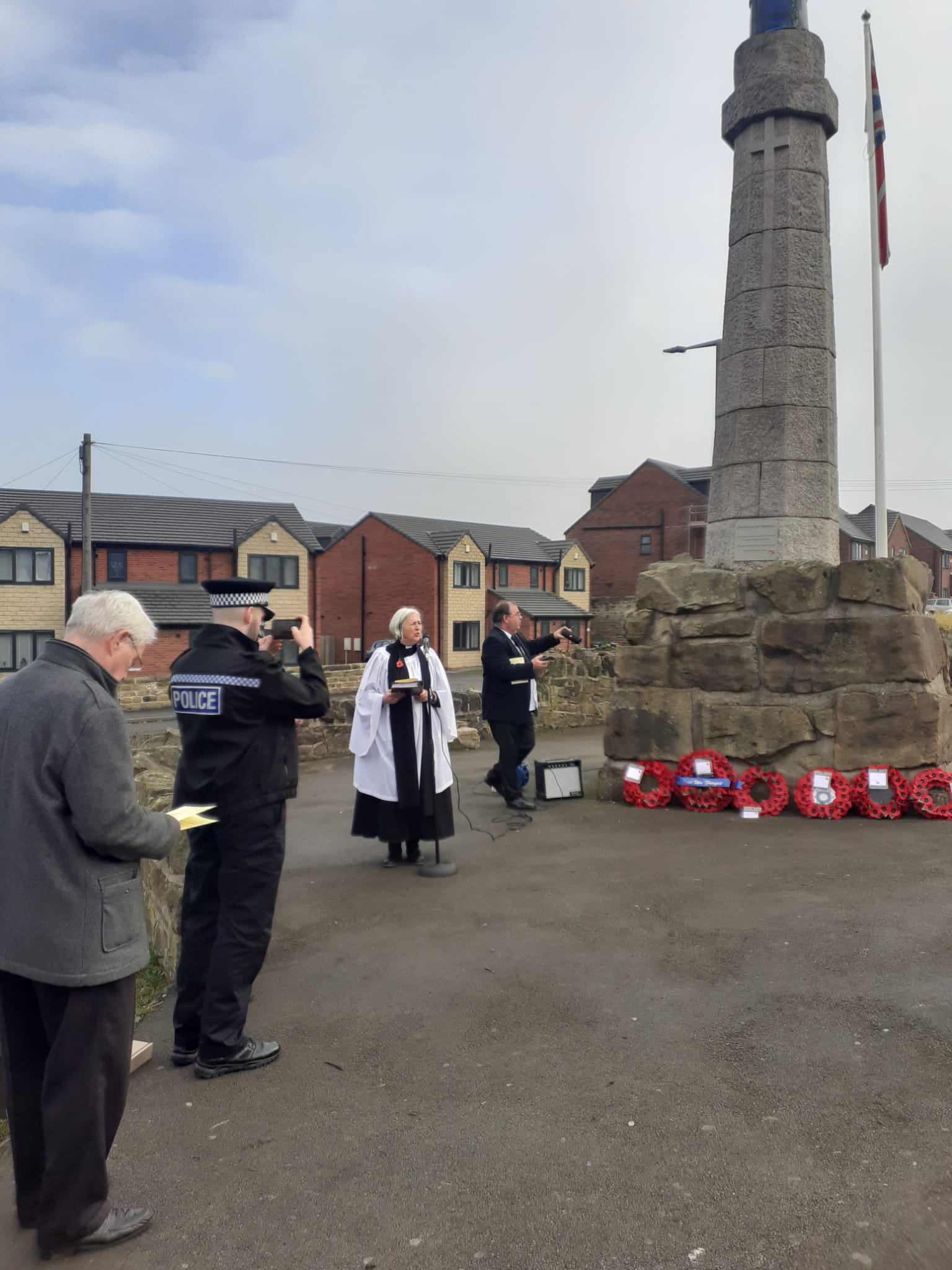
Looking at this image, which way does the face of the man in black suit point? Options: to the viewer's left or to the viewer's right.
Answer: to the viewer's right

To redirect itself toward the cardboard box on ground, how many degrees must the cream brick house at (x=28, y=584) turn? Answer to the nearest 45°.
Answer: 0° — it already faces it

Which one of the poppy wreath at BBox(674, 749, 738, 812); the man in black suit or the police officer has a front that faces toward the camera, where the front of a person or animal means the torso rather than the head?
the poppy wreath

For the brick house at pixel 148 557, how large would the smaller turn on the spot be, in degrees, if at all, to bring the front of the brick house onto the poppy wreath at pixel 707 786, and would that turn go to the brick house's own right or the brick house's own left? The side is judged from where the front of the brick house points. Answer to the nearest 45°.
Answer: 0° — it already faces it

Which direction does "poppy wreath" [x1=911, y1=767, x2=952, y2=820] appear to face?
toward the camera

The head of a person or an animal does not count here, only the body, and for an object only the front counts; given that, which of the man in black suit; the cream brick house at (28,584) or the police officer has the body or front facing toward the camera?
the cream brick house

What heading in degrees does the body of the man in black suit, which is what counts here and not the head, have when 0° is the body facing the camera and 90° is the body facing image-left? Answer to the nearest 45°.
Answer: approximately 270°

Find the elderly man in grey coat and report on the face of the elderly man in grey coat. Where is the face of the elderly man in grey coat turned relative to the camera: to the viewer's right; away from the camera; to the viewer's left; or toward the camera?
to the viewer's right

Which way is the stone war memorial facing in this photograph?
toward the camera

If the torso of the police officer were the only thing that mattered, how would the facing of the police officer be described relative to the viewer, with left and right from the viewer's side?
facing away from the viewer and to the right of the viewer

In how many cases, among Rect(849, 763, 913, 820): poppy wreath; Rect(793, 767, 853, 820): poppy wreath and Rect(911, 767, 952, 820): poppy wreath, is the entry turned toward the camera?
3

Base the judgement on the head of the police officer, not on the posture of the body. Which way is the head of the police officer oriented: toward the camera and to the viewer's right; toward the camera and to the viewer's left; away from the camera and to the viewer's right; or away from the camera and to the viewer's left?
away from the camera and to the viewer's right

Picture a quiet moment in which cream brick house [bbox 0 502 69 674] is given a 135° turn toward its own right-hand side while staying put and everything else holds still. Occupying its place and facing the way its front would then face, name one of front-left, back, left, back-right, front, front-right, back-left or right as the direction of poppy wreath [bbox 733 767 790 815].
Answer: back-left

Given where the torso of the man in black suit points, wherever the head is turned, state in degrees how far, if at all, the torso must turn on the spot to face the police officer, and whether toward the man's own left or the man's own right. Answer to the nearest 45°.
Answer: approximately 90° to the man's own right

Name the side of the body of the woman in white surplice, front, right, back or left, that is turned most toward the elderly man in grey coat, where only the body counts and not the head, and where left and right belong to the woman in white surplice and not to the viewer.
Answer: front

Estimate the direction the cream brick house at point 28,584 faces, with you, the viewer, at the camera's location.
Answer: facing the viewer

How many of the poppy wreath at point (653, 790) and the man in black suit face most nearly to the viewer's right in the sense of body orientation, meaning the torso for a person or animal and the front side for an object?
1

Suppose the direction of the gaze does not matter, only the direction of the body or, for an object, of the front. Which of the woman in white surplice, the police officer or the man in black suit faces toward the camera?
the woman in white surplice
